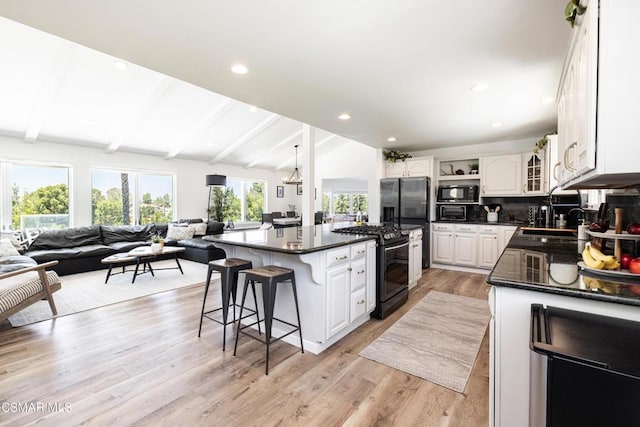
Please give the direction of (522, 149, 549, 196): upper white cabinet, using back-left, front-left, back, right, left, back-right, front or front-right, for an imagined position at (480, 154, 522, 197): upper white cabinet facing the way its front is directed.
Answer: left

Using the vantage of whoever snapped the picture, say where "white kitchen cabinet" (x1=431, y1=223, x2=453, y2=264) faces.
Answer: facing the viewer

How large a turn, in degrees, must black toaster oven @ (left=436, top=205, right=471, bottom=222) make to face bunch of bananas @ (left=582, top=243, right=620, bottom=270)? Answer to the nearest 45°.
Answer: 0° — it already faces it

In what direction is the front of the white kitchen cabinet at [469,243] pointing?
toward the camera

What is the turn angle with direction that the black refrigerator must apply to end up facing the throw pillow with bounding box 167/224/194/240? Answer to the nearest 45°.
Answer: approximately 90° to its right

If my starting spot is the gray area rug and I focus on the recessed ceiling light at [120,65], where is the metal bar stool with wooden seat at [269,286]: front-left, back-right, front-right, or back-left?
front-left

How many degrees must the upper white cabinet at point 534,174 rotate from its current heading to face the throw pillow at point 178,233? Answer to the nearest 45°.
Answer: approximately 45° to its right

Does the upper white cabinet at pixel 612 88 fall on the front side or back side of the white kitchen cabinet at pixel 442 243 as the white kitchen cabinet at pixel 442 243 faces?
on the front side

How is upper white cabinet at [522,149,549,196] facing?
toward the camera

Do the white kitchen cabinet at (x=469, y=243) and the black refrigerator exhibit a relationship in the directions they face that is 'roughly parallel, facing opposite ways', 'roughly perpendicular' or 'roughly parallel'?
roughly parallel

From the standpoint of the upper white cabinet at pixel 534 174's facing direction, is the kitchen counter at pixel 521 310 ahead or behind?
ahead

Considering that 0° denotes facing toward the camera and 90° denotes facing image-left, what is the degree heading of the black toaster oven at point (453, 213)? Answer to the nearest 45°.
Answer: approximately 0°

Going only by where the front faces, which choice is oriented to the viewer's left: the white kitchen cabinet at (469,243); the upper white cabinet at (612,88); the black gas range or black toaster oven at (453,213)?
the upper white cabinet

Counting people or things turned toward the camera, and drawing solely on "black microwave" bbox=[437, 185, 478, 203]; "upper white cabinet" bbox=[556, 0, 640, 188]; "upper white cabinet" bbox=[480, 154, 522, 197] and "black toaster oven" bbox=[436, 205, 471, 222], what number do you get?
3

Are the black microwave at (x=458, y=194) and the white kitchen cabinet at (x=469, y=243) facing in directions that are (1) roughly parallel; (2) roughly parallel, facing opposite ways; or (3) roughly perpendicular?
roughly parallel

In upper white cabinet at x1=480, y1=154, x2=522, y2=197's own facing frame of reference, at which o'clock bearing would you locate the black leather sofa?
The black leather sofa is roughly at 2 o'clock from the upper white cabinet.

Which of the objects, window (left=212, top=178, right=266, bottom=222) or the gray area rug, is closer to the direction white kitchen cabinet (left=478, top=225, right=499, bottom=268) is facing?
the gray area rug

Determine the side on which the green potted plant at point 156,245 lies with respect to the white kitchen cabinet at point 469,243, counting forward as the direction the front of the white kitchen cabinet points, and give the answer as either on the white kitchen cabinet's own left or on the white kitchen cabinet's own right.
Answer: on the white kitchen cabinet's own right

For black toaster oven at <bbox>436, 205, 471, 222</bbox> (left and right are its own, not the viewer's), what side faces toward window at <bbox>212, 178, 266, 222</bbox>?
right

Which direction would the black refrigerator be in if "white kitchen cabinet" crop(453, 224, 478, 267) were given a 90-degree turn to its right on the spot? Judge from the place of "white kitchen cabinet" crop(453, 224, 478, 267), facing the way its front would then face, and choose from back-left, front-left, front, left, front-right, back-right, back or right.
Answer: front
